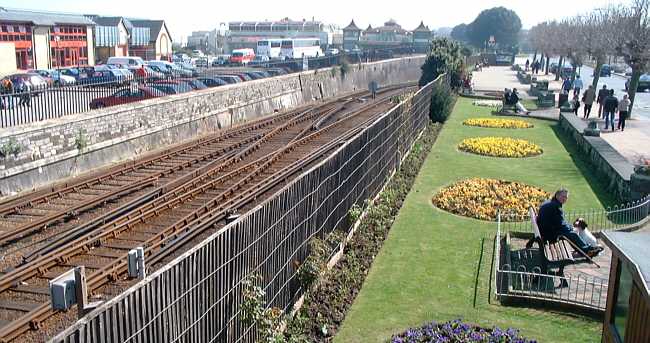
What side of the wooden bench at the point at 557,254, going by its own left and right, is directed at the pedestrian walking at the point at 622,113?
left

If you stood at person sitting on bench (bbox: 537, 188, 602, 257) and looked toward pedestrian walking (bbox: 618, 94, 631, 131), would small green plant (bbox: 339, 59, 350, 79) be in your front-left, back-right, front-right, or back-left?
front-left

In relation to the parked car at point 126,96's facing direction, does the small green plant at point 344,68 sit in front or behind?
behind

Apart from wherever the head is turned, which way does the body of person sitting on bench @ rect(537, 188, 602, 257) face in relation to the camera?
to the viewer's right

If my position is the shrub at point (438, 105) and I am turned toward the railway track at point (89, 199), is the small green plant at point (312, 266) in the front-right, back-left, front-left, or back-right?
front-left

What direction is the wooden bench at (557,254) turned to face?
to the viewer's right

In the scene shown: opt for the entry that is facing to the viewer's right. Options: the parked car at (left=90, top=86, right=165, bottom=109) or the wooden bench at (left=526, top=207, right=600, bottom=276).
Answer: the wooden bench

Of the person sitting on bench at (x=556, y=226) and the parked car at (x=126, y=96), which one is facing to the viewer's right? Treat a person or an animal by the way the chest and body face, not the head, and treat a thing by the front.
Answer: the person sitting on bench

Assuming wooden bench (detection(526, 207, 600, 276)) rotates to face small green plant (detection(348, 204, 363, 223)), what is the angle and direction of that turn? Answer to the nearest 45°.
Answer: approximately 180°
